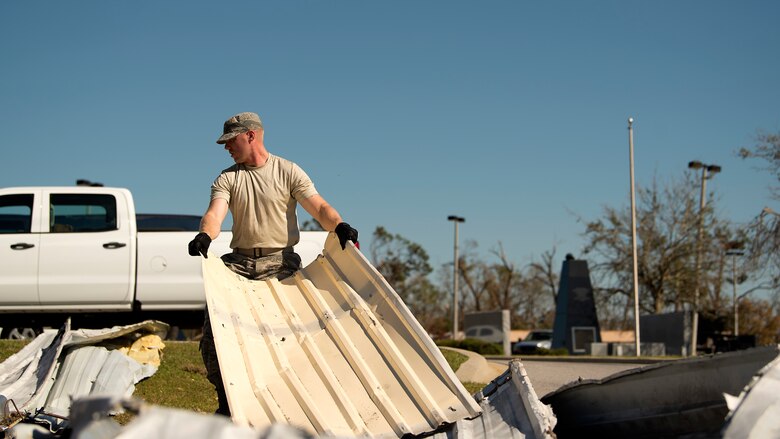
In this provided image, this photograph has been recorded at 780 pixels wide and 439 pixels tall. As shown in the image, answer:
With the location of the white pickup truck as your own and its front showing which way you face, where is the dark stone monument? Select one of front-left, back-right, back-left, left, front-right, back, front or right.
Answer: back-right

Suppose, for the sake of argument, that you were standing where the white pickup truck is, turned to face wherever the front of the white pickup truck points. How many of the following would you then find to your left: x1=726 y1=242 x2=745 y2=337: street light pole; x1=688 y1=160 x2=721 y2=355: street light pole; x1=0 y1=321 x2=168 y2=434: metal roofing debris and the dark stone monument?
1

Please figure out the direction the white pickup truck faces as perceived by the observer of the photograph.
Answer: facing to the left of the viewer

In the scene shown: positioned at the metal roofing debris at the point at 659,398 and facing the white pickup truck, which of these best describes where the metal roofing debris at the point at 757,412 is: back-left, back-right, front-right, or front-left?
back-left

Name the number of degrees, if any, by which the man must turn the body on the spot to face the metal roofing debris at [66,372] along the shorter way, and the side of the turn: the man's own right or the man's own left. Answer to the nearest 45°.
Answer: approximately 135° to the man's own right

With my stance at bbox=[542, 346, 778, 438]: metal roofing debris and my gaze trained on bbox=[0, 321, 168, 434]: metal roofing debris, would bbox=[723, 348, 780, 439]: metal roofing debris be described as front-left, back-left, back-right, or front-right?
back-left

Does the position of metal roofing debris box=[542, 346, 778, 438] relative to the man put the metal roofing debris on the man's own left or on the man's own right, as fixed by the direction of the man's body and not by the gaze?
on the man's own left

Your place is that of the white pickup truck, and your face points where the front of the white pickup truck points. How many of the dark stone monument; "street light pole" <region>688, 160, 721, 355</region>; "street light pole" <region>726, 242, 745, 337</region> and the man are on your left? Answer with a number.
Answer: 1

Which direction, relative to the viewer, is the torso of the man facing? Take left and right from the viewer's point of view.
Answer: facing the viewer

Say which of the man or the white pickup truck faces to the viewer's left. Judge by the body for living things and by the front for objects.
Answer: the white pickup truck

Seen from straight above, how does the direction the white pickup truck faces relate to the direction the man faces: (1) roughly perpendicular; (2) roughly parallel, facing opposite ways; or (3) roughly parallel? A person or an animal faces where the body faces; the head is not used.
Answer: roughly perpendicular

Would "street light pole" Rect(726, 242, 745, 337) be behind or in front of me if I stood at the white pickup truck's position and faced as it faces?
behind

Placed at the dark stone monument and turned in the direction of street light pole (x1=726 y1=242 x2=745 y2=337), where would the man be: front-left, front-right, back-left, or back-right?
back-right

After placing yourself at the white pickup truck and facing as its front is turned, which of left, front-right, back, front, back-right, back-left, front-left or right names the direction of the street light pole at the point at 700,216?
back-right
